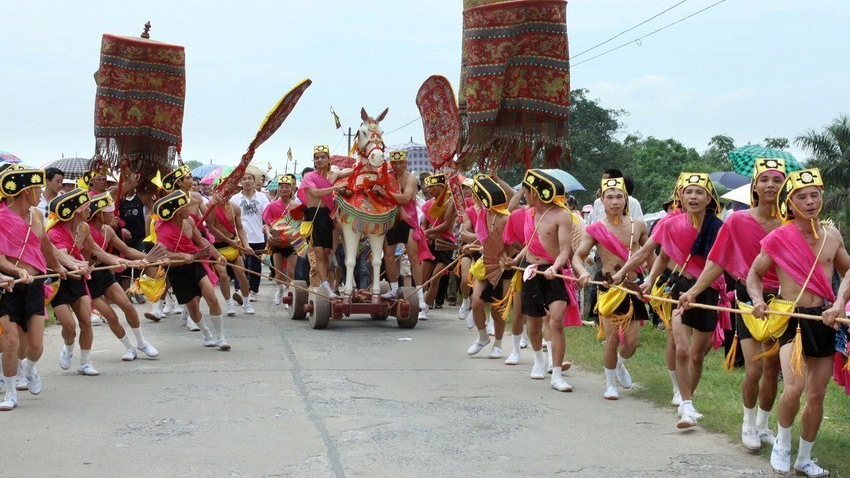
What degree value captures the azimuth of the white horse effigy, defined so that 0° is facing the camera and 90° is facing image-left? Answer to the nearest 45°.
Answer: approximately 0°

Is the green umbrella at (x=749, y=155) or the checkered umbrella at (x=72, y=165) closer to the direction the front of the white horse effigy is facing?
the green umbrella

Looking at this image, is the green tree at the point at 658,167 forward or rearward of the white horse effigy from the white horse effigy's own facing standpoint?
rearward

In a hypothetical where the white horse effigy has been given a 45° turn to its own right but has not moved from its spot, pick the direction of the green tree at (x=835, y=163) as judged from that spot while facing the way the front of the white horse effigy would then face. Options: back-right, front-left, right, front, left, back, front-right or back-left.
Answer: back

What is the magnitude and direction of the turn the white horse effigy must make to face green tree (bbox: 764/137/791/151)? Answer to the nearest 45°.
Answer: approximately 135° to its left

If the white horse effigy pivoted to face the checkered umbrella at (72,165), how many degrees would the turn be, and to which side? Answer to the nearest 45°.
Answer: approximately 135° to its right
